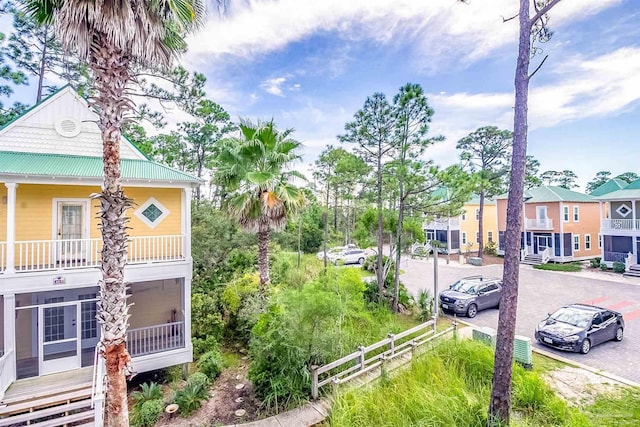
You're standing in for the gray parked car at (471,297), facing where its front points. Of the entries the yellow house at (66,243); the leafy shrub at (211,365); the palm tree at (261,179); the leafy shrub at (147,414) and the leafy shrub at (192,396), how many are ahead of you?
5

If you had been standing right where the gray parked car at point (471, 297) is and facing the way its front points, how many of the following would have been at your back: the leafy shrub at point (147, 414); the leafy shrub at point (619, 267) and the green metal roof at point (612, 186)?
2

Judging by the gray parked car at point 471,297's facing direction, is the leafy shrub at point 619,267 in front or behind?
behind

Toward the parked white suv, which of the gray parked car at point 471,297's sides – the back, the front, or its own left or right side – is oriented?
right

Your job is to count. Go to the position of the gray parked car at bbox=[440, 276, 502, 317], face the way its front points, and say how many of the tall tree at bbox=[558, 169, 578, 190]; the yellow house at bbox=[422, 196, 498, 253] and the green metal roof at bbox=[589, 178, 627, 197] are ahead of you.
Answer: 0

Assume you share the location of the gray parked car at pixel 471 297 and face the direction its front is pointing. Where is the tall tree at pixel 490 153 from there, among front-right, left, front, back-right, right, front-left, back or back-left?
back-right

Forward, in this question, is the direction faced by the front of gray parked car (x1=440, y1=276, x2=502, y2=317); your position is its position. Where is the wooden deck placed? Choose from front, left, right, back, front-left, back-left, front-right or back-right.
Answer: front

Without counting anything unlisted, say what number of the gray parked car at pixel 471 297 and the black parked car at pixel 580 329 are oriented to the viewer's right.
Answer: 0

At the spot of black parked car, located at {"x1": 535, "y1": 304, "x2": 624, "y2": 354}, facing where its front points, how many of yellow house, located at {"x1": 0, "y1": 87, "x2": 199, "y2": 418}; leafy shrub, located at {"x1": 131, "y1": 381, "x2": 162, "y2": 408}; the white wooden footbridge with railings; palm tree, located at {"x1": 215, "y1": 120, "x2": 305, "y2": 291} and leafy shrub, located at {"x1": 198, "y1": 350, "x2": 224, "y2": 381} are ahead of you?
5

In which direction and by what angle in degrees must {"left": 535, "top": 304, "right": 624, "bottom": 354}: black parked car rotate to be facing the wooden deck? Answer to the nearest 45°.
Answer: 0° — it already faces it

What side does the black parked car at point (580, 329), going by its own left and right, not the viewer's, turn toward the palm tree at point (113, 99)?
front

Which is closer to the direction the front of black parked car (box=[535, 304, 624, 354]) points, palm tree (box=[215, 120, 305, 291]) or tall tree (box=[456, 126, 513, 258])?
the palm tree

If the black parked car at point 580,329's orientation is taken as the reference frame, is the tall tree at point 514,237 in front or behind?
in front

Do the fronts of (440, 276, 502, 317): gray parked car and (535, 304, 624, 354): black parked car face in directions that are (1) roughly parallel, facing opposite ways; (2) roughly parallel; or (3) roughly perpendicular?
roughly parallel

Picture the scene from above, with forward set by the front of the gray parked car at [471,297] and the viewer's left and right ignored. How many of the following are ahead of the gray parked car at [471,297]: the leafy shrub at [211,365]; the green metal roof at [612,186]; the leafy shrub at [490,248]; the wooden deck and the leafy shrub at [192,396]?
3

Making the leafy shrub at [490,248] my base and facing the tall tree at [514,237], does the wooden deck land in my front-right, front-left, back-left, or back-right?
front-right

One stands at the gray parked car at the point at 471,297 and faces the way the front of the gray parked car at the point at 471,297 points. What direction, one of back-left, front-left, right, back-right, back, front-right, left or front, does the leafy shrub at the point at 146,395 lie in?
front

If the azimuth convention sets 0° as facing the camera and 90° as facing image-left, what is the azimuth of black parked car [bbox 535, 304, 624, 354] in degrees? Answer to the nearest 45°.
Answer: approximately 45°

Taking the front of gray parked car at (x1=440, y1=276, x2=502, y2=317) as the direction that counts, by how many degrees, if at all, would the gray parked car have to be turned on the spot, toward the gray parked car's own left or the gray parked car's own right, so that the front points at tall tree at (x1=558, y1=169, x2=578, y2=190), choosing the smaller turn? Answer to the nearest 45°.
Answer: approximately 135° to the gray parked car's own right

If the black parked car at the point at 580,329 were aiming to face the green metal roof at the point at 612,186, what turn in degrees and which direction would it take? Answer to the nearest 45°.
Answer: approximately 135° to its right

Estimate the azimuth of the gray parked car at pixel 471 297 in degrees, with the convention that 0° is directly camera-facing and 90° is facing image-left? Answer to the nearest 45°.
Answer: approximately 45°
